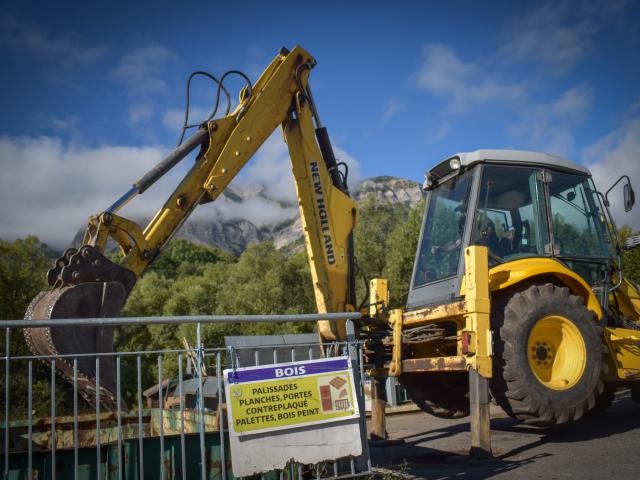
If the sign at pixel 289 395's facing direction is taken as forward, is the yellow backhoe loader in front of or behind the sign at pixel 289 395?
behind

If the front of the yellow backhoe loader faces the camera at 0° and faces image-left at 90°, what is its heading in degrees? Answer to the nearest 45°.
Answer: approximately 225°

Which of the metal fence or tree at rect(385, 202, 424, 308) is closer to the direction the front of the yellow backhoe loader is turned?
the tree

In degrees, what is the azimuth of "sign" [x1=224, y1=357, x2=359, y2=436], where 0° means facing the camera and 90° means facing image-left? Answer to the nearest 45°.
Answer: approximately 0°

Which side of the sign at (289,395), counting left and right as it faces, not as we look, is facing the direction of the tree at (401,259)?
back

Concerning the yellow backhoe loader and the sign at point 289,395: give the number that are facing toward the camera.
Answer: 1
